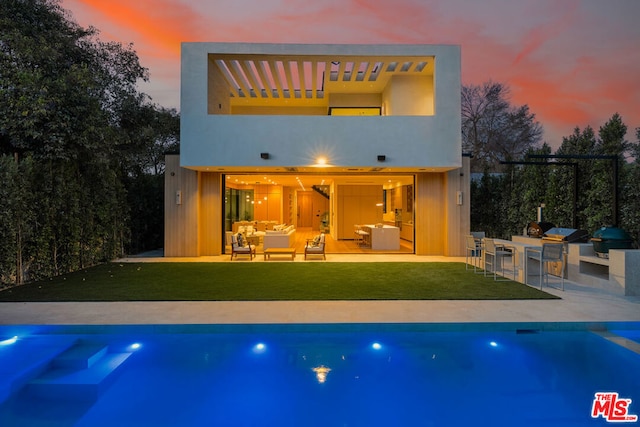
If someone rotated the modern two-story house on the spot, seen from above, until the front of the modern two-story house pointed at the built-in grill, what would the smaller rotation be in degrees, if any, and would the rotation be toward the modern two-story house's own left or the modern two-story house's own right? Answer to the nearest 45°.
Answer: approximately 45° to the modern two-story house's own left

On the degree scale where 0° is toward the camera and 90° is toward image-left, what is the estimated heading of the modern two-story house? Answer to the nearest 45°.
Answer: approximately 0°

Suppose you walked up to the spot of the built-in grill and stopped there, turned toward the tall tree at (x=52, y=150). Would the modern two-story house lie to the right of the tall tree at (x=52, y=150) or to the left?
right

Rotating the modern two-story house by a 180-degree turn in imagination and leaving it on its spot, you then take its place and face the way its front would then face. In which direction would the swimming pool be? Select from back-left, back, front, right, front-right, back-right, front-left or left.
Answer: back

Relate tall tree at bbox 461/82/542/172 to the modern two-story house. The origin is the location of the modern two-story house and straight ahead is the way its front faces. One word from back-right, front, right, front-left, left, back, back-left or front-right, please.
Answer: back-left

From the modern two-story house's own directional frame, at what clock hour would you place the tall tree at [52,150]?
The tall tree is roughly at 2 o'clock from the modern two-story house.
